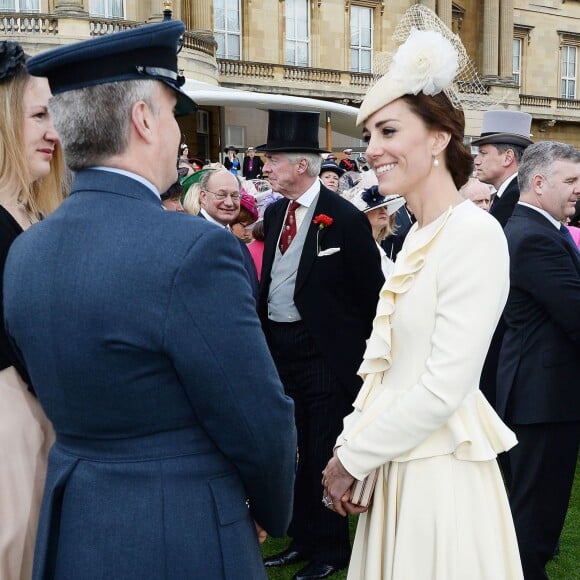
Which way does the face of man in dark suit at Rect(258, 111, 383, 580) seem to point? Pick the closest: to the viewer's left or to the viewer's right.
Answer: to the viewer's left

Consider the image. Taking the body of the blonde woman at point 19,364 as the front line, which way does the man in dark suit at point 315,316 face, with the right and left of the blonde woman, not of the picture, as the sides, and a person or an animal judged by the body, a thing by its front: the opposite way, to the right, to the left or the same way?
to the right

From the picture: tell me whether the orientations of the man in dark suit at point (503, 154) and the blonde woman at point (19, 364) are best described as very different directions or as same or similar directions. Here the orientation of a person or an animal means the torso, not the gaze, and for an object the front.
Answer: very different directions

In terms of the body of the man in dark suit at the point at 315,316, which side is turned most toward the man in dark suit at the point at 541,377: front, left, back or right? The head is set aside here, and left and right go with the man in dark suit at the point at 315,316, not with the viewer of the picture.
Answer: left

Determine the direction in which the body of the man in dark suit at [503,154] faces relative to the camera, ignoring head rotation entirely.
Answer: to the viewer's left
